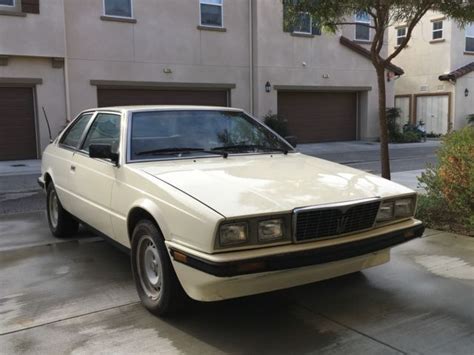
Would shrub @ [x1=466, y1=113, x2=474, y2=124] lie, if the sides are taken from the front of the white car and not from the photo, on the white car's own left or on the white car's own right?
on the white car's own left

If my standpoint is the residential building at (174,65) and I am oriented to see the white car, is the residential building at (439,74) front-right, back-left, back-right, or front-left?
back-left

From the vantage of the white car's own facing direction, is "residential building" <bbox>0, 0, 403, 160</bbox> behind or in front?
behind

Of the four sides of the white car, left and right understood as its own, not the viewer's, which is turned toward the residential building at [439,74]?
left

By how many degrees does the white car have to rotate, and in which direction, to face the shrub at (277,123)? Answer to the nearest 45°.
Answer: approximately 135° to its left

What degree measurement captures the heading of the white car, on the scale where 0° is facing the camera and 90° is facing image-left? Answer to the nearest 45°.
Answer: approximately 315°

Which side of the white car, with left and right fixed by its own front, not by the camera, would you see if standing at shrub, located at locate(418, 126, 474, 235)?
left
